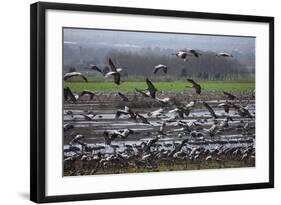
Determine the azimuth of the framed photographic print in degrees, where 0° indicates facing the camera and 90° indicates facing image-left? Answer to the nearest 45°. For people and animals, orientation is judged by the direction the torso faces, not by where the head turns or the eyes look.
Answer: approximately 315°
